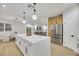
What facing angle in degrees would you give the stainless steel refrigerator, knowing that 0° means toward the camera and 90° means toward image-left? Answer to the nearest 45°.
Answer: approximately 45°

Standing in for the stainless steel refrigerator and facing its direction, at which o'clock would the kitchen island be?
The kitchen island is roughly at 12 o'clock from the stainless steel refrigerator.
